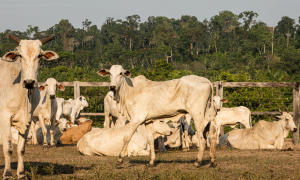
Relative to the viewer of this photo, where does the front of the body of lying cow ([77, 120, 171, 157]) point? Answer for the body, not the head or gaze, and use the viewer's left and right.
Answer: facing to the right of the viewer

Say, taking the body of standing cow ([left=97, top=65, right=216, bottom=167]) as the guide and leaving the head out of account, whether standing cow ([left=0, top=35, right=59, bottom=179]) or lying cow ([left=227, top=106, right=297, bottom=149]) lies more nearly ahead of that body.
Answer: the standing cow

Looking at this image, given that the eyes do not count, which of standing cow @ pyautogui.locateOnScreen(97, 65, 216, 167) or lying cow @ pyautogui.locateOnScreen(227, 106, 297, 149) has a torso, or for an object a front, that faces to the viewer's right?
the lying cow

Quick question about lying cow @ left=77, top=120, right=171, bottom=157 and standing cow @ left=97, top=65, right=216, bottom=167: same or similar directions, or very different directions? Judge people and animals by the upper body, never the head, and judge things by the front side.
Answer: very different directions

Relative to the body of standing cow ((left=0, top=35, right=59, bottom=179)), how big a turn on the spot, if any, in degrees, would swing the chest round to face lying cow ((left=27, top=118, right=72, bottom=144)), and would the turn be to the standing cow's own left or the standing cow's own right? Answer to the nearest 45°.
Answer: approximately 135° to the standing cow's own left

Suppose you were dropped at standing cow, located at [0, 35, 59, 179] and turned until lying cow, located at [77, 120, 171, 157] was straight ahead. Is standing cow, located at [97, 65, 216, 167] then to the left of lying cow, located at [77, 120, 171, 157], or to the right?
right

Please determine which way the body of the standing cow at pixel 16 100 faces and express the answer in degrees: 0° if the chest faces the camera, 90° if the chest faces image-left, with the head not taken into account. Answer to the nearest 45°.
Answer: approximately 315°

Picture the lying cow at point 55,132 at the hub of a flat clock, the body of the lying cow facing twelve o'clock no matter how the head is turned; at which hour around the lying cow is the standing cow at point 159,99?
The standing cow is roughly at 1 o'clock from the lying cow.

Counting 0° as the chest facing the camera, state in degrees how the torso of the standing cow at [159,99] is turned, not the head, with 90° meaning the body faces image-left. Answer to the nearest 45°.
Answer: approximately 90°

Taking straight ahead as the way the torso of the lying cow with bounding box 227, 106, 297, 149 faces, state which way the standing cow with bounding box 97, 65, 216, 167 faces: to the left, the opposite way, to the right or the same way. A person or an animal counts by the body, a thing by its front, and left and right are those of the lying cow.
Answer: the opposite way

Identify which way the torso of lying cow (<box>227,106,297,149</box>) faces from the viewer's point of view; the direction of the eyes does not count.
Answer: to the viewer's right
